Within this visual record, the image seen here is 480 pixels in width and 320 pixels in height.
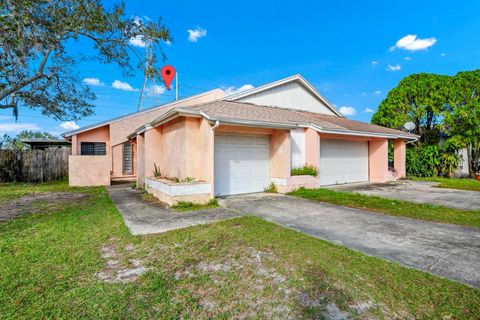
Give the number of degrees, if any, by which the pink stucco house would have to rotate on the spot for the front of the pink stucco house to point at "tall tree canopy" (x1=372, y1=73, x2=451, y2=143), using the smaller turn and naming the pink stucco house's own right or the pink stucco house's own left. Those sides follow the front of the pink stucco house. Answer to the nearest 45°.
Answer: approximately 90° to the pink stucco house's own left

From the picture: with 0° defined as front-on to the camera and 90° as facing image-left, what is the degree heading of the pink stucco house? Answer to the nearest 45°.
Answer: approximately 315°

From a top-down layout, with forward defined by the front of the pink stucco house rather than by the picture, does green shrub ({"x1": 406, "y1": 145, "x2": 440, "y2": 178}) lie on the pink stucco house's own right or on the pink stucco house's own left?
on the pink stucco house's own left

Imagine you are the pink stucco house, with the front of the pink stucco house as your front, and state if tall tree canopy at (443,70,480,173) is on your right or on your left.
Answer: on your left

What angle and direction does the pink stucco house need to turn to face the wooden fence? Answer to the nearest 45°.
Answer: approximately 135° to its right
